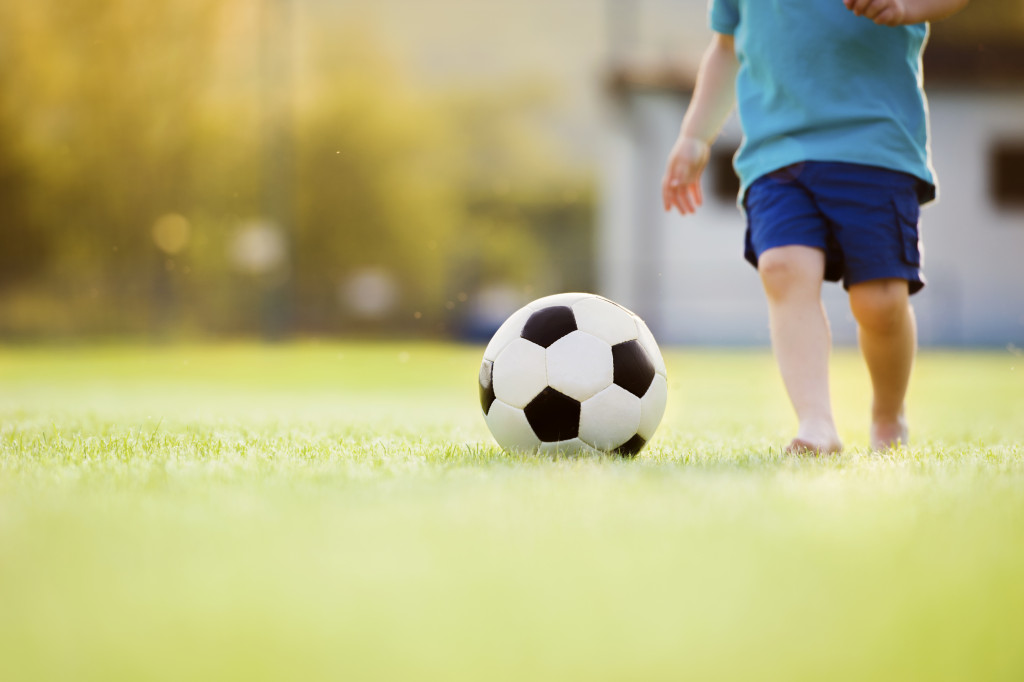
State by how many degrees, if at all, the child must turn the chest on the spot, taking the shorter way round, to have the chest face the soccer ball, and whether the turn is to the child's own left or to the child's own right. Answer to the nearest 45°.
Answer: approximately 45° to the child's own right

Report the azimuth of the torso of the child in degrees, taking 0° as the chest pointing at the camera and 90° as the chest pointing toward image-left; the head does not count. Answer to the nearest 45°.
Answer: approximately 0°
